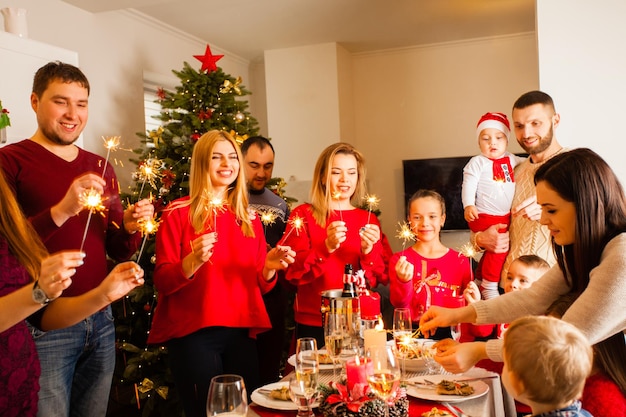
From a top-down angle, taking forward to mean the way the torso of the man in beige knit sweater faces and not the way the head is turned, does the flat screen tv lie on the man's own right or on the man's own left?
on the man's own right

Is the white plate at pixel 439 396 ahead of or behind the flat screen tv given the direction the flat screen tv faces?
ahead

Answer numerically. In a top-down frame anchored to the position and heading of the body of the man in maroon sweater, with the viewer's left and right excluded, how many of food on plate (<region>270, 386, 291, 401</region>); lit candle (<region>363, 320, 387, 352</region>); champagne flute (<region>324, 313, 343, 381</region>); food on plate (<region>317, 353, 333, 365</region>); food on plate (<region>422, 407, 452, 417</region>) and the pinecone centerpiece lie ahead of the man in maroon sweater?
6

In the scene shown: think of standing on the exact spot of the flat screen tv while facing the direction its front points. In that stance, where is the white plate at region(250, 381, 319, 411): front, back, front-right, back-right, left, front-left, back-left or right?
front

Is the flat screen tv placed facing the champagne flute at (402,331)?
yes

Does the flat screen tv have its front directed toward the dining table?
yes

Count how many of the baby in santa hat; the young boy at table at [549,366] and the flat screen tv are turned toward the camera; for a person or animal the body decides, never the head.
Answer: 2

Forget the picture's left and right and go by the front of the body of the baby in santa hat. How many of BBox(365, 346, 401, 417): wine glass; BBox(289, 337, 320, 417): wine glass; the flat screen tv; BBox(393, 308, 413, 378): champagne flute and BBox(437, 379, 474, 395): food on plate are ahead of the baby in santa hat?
4

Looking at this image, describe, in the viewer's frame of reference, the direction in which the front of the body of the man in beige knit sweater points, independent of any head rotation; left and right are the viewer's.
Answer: facing the viewer and to the left of the viewer

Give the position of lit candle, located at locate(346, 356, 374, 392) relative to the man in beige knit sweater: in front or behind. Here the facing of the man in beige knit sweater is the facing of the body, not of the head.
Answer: in front

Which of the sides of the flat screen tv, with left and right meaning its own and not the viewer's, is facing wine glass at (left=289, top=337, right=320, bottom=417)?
front

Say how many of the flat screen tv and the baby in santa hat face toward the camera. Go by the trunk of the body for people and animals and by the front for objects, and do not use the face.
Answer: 2

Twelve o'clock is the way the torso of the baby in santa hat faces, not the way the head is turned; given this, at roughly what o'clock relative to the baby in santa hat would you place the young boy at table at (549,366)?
The young boy at table is roughly at 12 o'clock from the baby in santa hat.

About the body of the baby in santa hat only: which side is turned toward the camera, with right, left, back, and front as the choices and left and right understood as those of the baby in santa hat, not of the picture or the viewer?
front
